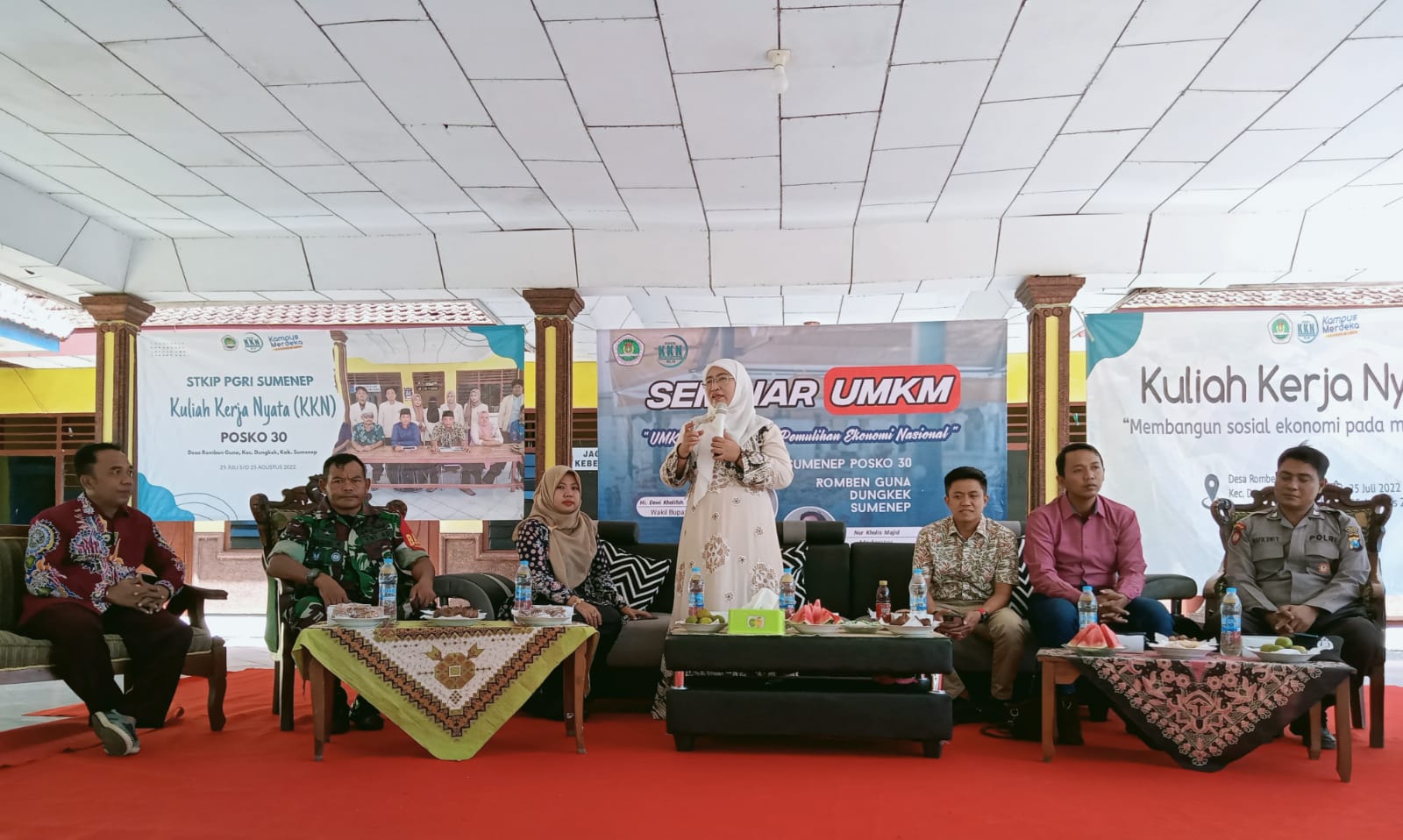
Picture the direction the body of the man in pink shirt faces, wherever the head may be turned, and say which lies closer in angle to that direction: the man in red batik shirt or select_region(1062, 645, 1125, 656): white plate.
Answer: the white plate

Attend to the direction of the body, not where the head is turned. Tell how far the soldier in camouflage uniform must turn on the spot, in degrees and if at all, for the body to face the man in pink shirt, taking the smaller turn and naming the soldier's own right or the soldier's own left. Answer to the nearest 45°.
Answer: approximately 90° to the soldier's own left

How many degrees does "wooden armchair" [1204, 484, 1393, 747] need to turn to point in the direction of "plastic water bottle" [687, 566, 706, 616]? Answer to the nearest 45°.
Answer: approximately 45° to its right

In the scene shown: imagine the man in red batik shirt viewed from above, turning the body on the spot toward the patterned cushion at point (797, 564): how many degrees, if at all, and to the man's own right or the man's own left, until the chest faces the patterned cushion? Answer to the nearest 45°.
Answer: approximately 45° to the man's own left

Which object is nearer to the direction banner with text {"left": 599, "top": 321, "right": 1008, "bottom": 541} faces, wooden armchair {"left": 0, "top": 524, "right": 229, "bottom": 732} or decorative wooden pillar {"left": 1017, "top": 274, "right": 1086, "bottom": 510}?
the wooden armchair

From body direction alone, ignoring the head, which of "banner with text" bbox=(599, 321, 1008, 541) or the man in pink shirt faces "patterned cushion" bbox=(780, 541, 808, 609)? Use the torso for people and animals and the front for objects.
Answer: the banner with text

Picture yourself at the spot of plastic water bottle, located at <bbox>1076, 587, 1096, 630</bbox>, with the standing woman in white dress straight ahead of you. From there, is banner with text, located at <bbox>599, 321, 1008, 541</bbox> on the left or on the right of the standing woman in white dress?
right

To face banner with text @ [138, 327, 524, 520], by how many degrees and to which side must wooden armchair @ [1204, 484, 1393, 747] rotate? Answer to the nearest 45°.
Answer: approximately 90° to its right

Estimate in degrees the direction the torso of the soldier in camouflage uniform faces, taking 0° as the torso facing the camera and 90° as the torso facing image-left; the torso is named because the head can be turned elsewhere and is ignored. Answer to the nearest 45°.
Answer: approximately 0°

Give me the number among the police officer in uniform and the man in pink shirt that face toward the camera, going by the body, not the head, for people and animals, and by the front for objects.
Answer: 2
